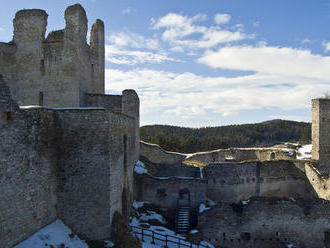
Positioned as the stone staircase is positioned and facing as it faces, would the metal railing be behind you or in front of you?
in front

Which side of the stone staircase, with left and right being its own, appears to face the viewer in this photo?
front
